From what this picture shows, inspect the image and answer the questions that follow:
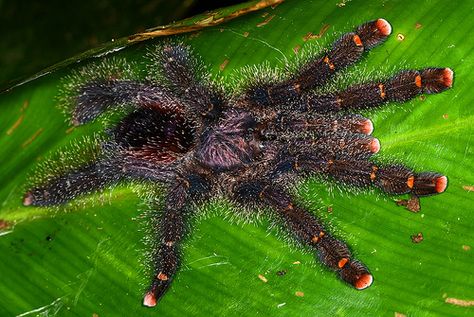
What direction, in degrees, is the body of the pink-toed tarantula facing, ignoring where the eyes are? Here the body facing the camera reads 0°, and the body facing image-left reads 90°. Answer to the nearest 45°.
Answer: approximately 270°

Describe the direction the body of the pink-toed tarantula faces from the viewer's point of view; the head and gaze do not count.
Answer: to the viewer's right
